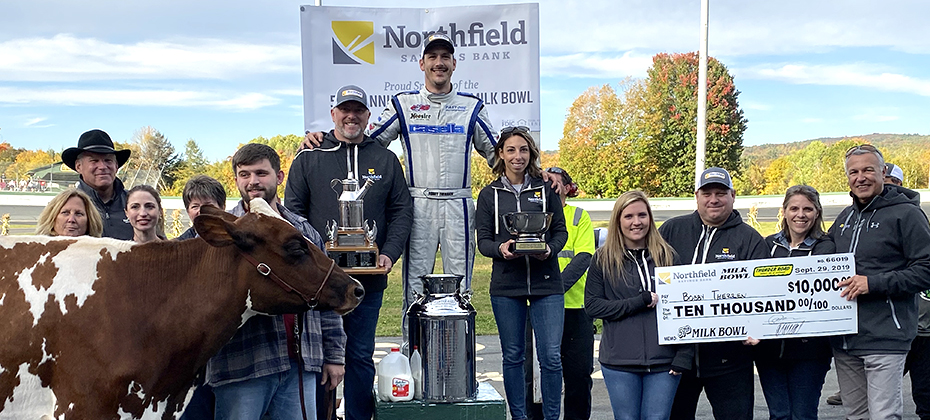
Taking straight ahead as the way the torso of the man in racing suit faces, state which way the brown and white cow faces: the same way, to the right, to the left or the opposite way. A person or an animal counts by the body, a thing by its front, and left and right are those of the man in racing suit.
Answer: to the left

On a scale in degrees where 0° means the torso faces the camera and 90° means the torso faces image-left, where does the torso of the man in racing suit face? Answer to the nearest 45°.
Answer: approximately 0°

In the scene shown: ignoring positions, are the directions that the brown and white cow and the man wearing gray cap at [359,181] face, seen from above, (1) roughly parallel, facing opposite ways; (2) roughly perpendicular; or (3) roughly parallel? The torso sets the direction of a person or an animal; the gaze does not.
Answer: roughly perpendicular

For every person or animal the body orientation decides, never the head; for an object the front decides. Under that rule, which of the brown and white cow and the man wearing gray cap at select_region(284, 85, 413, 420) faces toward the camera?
the man wearing gray cap

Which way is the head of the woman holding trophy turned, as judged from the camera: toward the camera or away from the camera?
toward the camera

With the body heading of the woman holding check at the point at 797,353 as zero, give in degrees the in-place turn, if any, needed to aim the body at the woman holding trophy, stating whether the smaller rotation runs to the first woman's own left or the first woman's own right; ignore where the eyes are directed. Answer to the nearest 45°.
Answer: approximately 90° to the first woman's own right

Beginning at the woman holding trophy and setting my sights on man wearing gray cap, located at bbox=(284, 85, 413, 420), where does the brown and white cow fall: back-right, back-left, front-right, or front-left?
front-left

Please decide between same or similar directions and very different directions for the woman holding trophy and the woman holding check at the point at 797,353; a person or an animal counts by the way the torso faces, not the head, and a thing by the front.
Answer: same or similar directions

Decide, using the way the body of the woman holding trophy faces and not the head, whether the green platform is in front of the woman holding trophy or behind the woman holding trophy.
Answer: in front

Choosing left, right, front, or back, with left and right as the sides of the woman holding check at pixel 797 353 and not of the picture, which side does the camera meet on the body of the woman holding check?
front

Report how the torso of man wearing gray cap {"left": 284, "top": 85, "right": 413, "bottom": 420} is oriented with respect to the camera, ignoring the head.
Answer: toward the camera

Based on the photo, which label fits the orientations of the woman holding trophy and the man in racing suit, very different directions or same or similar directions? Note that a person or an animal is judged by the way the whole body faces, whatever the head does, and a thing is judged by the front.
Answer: same or similar directions

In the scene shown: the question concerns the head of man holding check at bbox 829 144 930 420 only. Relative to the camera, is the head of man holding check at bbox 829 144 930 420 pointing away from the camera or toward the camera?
toward the camera

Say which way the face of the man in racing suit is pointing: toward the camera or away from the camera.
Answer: toward the camera

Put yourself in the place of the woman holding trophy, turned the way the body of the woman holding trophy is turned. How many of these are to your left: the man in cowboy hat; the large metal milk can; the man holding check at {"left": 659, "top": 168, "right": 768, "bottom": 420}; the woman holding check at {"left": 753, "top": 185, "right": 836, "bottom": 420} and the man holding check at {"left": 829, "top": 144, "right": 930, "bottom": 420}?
3

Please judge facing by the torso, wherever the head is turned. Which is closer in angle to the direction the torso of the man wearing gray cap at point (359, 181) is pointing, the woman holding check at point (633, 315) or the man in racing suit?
the woman holding check

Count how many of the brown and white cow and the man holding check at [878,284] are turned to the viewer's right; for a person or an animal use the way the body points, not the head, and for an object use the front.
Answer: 1

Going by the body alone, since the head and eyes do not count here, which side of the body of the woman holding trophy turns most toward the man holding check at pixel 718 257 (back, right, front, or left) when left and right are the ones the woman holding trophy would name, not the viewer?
left
